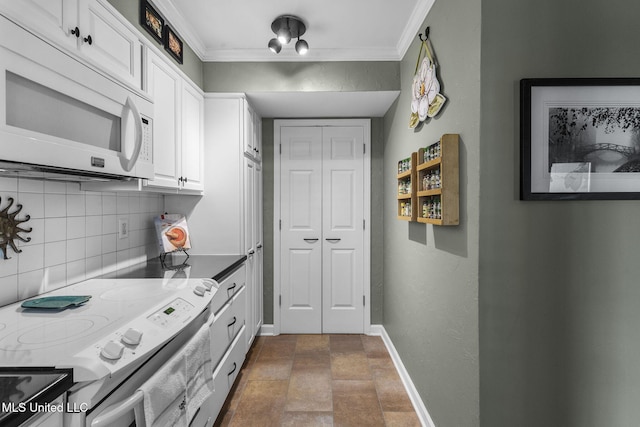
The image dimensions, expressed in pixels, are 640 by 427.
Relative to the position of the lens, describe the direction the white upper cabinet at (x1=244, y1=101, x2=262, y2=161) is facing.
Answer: facing to the right of the viewer

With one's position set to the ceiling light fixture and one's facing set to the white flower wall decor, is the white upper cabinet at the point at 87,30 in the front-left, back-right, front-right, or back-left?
back-right

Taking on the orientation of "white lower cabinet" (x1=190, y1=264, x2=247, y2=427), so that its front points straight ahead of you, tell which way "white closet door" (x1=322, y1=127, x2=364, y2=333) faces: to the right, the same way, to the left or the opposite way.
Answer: to the right

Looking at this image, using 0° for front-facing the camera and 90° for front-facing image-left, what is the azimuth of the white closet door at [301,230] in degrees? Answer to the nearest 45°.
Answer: approximately 0°

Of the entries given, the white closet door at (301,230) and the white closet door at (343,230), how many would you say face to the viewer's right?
0

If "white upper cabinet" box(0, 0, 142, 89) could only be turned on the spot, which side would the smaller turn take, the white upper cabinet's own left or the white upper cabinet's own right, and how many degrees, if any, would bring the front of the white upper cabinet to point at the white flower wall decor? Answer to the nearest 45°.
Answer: approximately 45° to the white upper cabinet's own left

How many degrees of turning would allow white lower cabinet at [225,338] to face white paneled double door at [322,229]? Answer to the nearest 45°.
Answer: approximately 45° to its left

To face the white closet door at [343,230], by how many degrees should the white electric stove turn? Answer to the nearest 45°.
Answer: approximately 90° to its left

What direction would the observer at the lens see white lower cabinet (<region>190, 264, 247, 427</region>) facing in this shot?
facing to the right of the viewer

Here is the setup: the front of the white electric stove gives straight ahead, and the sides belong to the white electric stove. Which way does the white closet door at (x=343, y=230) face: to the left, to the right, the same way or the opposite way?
to the right

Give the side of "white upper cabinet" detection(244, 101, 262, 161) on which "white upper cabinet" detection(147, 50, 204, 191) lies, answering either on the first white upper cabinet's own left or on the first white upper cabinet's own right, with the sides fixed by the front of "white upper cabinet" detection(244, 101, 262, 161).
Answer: on the first white upper cabinet's own right

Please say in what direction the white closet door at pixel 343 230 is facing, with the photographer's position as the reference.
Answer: facing the viewer

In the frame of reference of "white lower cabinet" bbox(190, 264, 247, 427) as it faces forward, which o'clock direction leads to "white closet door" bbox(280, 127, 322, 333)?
The white closet door is roughly at 10 o'clock from the white lower cabinet.

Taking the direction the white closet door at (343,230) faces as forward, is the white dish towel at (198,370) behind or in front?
in front
